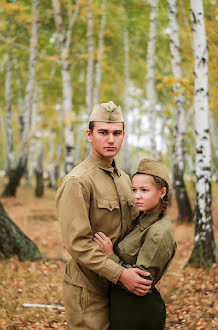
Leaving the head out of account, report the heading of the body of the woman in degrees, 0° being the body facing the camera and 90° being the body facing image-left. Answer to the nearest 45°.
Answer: approximately 45°

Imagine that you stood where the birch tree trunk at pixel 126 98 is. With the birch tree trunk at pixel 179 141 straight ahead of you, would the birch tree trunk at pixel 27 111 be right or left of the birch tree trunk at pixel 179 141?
right

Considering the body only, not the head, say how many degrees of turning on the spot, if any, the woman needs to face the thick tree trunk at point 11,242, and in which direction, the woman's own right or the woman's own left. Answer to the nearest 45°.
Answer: approximately 90° to the woman's own right

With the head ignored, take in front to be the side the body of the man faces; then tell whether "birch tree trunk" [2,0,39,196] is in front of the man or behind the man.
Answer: behind

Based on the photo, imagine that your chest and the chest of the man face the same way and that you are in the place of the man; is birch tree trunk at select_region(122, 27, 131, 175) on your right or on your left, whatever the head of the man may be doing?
on your left

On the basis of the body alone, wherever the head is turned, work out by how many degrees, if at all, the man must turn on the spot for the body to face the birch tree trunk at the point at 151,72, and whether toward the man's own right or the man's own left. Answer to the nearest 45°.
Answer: approximately 135° to the man's own left

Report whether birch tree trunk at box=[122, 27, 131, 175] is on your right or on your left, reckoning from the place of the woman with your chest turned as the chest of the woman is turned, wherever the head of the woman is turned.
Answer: on your right

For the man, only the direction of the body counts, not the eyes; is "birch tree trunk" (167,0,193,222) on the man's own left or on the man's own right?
on the man's own left

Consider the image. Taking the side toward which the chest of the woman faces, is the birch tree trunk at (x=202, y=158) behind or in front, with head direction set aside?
behind

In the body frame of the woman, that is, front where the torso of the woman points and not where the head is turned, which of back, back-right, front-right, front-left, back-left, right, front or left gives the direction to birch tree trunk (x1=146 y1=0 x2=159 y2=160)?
back-right

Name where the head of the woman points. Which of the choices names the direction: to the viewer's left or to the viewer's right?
to the viewer's left
